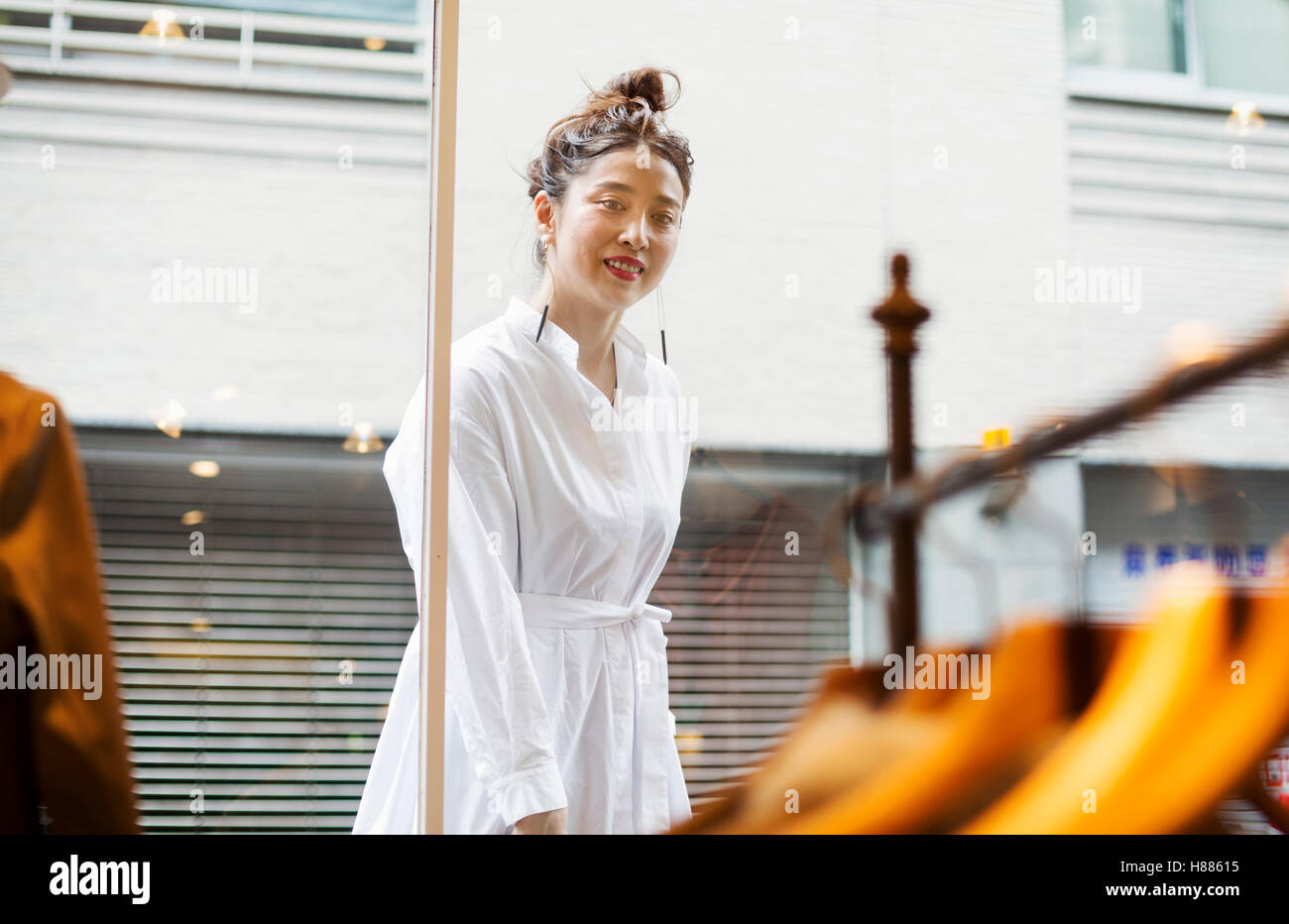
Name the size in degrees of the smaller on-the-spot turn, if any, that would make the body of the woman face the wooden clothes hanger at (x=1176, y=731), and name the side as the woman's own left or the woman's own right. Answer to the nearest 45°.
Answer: approximately 45° to the woman's own left

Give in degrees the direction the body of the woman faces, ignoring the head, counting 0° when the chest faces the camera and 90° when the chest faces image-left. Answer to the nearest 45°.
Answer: approximately 315°
